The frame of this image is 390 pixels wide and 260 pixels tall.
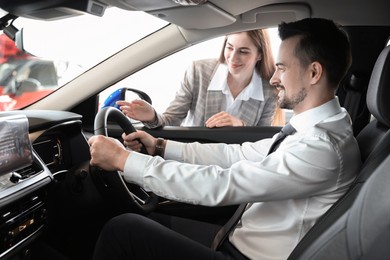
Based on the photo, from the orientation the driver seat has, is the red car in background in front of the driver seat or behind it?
in front

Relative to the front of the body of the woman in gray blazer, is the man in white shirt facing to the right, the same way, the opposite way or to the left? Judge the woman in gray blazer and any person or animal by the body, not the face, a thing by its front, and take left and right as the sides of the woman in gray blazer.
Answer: to the right

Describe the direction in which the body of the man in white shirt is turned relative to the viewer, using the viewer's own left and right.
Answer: facing to the left of the viewer

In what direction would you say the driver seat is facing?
to the viewer's left

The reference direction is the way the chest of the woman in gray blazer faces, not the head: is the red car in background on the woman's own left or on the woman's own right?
on the woman's own right

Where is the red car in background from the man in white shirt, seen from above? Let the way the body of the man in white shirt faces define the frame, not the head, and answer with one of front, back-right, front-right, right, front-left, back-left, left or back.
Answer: front-right

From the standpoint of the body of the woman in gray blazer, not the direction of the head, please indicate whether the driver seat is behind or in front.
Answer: in front

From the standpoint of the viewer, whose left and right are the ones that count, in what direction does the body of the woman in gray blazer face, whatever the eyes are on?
facing the viewer

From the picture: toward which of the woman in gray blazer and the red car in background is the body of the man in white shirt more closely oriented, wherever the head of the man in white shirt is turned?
the red car in background

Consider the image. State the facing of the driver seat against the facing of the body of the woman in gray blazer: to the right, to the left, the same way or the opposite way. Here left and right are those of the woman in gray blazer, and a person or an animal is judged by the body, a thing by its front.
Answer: to the right

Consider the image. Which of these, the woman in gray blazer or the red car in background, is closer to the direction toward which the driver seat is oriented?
the red car in background

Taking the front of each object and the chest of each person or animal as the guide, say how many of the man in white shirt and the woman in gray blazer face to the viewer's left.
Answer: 1
